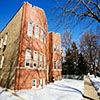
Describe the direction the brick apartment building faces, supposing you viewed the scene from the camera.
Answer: facing the viewer and to the right of the viewer
